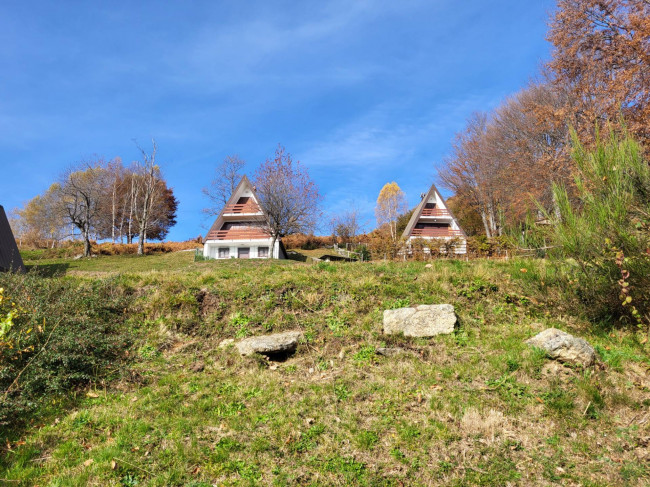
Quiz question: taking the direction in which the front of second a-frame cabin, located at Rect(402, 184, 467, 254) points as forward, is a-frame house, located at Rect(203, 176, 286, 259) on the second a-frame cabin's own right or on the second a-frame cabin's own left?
on the second a-frame cabin's own right

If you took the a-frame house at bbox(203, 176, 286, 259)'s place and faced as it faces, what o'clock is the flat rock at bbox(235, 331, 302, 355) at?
The flat rock is roughly at 12 o'clock from the a-frame house.

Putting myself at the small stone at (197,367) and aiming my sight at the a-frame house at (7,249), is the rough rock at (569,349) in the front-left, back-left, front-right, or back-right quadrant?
back-right

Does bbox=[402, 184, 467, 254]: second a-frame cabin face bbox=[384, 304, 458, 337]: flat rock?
yes

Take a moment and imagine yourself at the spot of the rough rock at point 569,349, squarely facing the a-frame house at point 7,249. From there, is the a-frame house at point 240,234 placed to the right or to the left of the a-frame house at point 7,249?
right

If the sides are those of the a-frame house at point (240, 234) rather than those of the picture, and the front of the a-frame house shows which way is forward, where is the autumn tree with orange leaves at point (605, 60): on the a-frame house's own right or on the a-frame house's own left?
on the a-frame house's own left

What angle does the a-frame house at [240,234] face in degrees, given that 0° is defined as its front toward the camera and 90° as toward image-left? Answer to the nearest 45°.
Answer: approximately 0°

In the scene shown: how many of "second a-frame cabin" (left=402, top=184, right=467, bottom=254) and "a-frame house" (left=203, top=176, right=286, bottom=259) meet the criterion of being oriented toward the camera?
2
